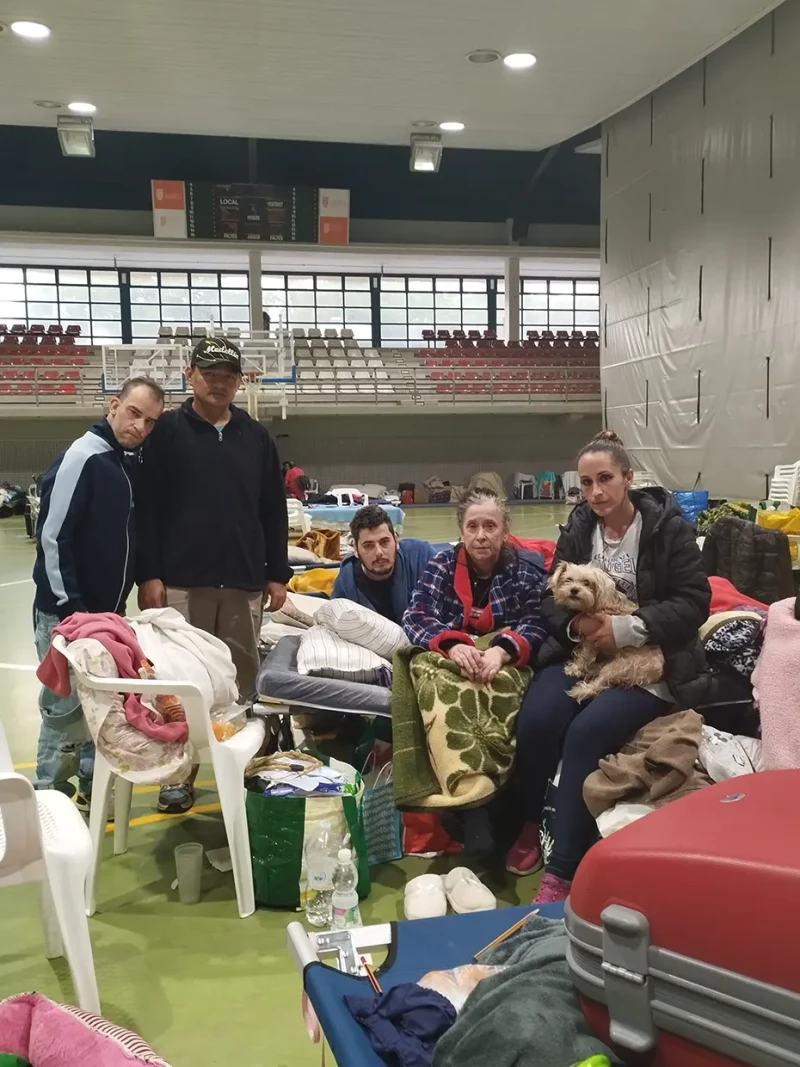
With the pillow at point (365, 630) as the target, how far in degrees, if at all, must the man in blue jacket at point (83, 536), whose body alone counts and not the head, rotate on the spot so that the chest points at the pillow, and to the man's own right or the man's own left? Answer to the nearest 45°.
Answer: approximately 45° to the man's own left

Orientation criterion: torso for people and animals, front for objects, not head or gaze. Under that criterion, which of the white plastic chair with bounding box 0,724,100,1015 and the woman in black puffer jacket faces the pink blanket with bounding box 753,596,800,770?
the white plastic chair

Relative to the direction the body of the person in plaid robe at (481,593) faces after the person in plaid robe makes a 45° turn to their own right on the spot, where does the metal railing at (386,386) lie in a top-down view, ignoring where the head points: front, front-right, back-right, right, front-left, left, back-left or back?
back-right

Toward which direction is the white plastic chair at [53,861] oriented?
to the viewer's right

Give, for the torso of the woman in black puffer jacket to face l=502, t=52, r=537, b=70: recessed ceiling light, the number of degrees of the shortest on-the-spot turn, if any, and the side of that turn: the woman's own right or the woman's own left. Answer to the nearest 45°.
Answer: approximately 135° to the woman's own right

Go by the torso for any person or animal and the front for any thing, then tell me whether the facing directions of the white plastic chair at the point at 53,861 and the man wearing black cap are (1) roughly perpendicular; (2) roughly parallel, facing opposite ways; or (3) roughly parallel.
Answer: roughly perpendicular

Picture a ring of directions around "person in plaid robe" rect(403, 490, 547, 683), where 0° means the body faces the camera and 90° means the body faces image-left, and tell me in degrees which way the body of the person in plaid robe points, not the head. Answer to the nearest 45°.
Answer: approximately 0°

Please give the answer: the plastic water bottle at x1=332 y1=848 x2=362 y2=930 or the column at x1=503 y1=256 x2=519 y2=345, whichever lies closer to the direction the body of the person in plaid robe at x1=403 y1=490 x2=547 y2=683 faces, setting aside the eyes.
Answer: the plastic water bottle
